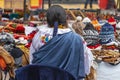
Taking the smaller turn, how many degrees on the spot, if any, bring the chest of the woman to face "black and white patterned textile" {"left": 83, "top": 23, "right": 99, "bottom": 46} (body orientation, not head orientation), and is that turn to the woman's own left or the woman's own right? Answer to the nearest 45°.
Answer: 0° — they already face it

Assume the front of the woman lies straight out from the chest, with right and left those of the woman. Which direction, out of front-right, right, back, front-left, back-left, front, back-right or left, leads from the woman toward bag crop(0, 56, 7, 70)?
front-left

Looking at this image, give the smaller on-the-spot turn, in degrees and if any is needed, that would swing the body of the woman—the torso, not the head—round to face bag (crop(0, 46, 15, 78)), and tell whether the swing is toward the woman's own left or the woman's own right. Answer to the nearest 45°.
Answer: approximately 45° to the woman's own left

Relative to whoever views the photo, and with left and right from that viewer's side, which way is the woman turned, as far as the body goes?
facing away from the viewer

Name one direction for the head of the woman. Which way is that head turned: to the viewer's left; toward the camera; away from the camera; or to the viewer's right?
away from the camera
